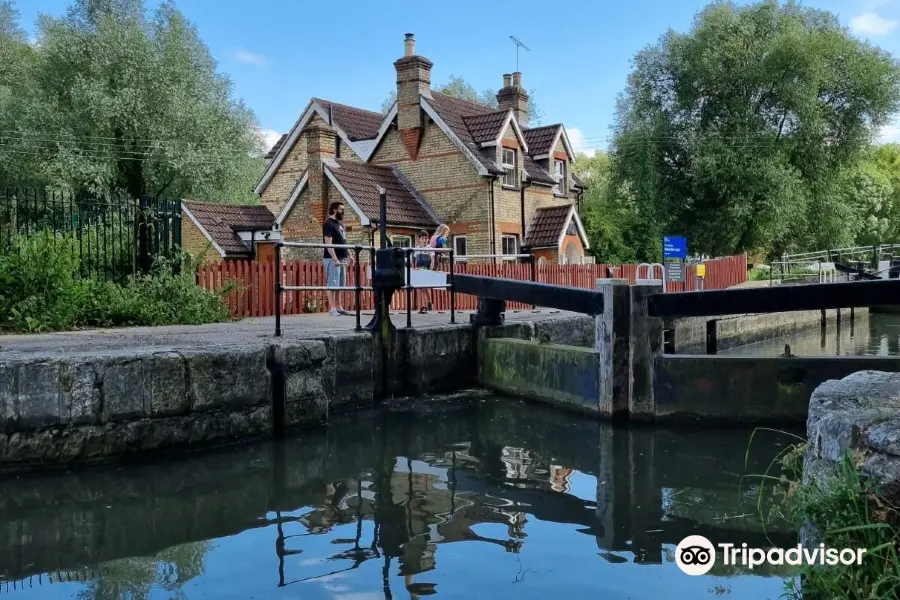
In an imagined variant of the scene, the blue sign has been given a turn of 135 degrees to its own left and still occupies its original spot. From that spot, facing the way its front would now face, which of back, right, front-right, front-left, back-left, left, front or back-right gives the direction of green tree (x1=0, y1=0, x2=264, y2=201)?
back-left

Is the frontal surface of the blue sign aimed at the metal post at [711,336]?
yes

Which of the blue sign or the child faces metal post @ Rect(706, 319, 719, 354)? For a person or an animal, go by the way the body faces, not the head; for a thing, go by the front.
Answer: the blue sign

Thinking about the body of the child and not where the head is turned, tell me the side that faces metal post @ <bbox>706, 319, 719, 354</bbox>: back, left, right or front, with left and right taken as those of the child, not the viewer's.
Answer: left

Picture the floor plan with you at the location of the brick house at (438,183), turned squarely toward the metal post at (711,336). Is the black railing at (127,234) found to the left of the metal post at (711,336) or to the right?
right

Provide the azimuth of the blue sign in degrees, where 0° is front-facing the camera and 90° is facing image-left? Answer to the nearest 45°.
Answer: approximately 0°

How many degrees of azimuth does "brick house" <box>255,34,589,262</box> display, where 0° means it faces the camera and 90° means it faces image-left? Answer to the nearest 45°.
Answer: approximately 315°

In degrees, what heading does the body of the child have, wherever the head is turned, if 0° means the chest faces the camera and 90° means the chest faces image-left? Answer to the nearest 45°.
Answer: approximately 0°

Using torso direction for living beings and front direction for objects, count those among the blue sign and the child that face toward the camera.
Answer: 2

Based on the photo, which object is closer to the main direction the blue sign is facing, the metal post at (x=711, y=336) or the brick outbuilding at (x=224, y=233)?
the metal post

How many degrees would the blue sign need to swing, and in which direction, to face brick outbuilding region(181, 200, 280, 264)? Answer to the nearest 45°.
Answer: approximately 90° to its right
